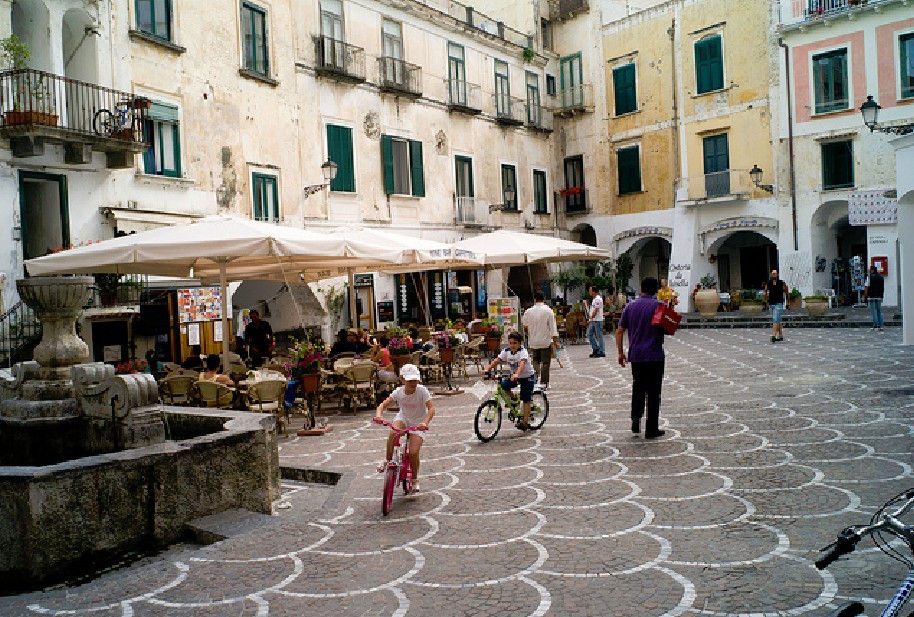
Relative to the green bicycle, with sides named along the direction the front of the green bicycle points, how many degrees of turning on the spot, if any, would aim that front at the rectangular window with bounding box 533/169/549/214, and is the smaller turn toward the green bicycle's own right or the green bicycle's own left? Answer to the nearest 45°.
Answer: approximately 135° to the green bicycle's own right

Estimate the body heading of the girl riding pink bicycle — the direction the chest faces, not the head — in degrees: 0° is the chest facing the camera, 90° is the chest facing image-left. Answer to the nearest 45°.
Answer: approximately 45°

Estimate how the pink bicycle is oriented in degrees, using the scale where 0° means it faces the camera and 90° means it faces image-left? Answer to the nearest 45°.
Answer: approximately 45°

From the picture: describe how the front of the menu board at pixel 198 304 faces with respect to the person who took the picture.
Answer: facing the viewer

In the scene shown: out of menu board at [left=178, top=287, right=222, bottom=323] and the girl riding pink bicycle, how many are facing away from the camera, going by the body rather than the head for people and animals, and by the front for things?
0

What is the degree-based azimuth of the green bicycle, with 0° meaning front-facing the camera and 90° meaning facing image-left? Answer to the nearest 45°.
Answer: approximately 45°
